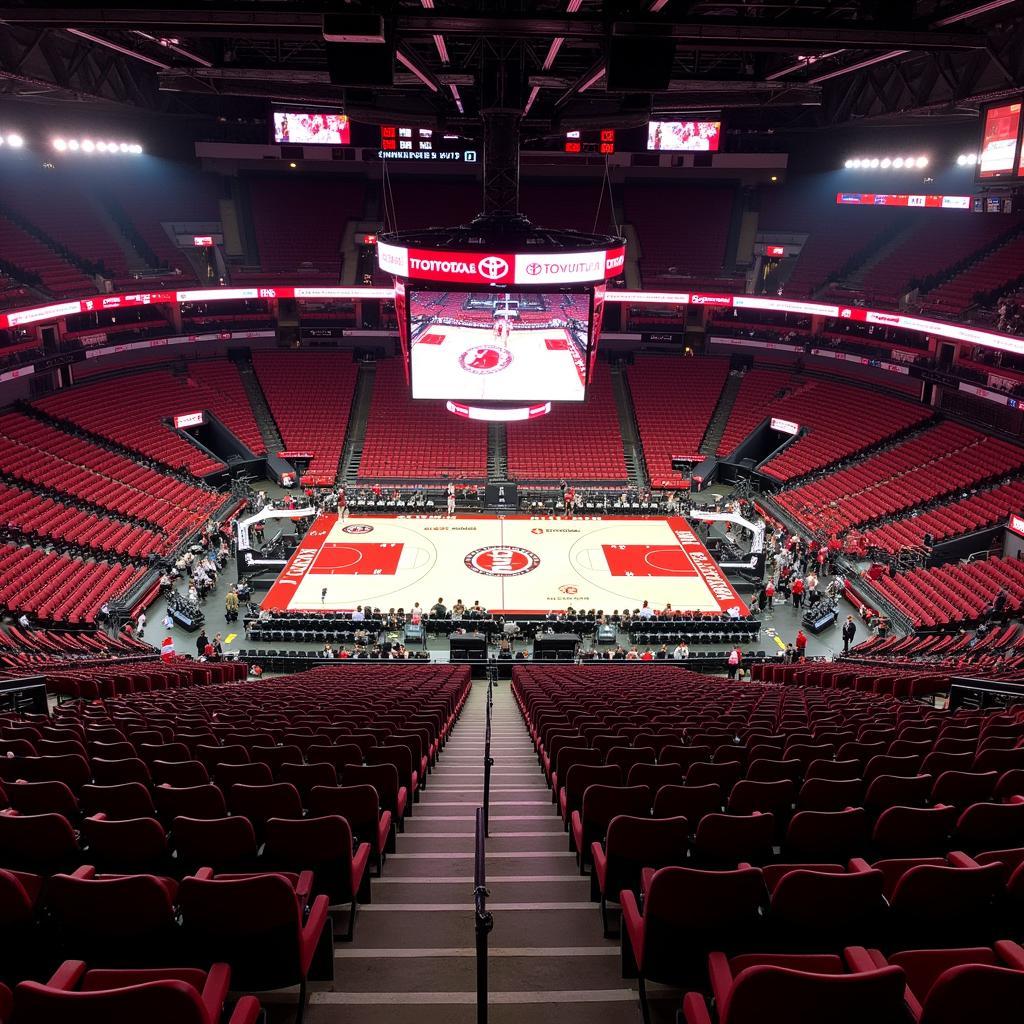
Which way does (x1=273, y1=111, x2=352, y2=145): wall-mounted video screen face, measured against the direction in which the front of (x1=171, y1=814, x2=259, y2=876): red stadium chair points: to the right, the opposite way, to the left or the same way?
the opposite way

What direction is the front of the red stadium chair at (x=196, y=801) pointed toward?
away from the camera

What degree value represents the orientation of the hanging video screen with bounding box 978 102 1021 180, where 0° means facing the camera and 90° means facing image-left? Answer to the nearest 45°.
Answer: approximately 45°

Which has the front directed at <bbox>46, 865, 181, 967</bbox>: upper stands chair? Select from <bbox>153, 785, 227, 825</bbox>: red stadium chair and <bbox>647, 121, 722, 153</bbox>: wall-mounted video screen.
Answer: the wall-mounted video screen

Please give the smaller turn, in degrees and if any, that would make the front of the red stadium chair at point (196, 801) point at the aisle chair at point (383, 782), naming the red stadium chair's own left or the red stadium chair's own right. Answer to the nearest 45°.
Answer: approximately 45° to the red stadium chair's own right

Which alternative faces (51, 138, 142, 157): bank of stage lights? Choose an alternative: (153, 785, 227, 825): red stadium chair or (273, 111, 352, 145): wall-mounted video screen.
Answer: the red stadium chair

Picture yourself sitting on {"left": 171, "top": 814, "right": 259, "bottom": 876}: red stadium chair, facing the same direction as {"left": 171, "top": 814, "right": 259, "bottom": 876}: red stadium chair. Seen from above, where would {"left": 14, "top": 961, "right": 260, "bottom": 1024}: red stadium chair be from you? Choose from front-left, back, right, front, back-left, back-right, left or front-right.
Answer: back

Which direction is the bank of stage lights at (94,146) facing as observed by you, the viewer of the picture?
facing the viewer and to the right of the viewer

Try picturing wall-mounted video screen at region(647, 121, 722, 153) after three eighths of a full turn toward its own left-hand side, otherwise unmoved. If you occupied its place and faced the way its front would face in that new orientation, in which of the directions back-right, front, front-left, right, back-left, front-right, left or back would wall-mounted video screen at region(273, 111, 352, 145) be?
back-left

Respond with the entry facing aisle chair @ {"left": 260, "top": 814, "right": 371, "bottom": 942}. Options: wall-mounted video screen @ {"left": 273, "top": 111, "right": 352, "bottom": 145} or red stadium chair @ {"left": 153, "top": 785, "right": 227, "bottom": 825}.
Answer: the wall-mounted video screen

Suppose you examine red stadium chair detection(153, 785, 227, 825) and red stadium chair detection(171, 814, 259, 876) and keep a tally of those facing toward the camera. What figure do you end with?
0

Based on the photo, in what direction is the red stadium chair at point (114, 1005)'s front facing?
away from the camera

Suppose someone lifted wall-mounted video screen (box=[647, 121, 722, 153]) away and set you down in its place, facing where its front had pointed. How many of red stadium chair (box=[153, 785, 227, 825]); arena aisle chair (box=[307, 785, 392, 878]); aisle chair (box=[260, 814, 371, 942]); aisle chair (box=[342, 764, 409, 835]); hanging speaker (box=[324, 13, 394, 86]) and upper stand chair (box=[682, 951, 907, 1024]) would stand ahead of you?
6

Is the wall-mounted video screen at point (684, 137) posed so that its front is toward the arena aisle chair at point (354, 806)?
yes

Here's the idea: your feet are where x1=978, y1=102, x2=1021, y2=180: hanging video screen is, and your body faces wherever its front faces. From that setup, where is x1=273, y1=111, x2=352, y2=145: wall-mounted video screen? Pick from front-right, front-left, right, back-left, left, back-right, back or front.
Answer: front-right

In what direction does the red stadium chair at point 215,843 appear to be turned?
away from the camera

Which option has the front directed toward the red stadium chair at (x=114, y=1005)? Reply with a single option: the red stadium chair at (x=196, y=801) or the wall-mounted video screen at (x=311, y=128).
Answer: the wall-mounted video screen
